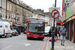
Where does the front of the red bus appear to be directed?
toward the camera
